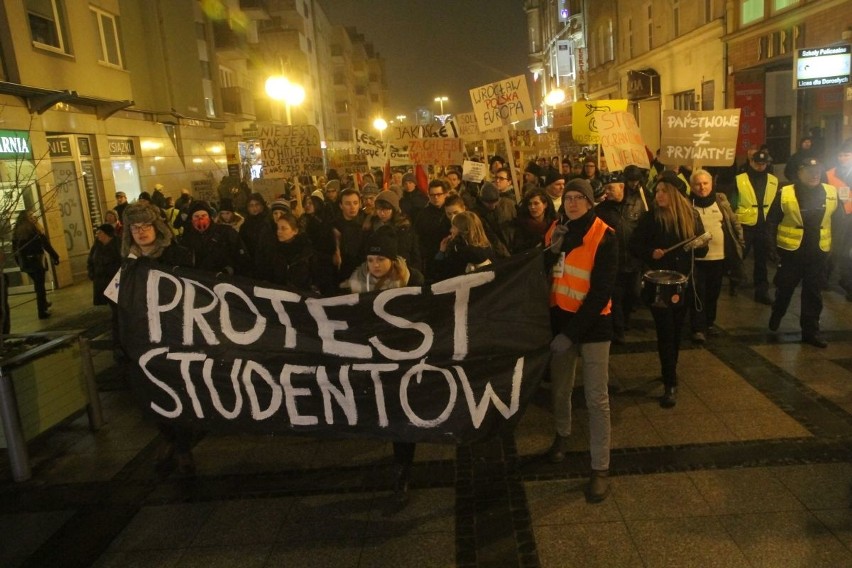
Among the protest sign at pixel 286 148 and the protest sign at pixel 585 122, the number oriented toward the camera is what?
2

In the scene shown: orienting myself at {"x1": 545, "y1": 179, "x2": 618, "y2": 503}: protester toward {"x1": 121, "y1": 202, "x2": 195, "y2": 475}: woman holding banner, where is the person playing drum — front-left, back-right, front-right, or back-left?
back-right

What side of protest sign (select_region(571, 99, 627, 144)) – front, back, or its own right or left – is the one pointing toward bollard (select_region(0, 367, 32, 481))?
front

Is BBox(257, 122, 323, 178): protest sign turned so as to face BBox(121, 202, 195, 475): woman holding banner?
yes

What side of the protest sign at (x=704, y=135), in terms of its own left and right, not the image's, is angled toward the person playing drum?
front

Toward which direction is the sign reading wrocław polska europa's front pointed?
toward the camera

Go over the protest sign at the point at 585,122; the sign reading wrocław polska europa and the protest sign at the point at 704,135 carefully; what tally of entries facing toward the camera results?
3

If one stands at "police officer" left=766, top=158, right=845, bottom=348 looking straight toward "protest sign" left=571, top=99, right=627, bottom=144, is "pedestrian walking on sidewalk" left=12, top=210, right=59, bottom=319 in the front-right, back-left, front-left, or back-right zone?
front-left

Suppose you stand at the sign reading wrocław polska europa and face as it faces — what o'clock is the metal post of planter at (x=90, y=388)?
The metal post of planter is roughly at 1 o'clock from the sign reading wrocław polska europa.

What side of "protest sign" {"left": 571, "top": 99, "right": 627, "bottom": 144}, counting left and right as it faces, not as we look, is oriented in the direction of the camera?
front

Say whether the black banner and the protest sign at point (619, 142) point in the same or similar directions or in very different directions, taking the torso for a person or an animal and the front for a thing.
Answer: same or similar directions

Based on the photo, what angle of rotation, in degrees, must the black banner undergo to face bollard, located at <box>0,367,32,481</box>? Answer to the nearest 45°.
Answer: approximately 90° to its right

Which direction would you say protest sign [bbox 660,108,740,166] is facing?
toward the camera

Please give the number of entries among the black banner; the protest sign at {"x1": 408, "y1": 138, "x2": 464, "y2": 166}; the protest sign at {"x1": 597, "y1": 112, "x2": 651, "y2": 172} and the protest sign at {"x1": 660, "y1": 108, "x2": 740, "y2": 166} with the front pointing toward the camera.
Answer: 4
